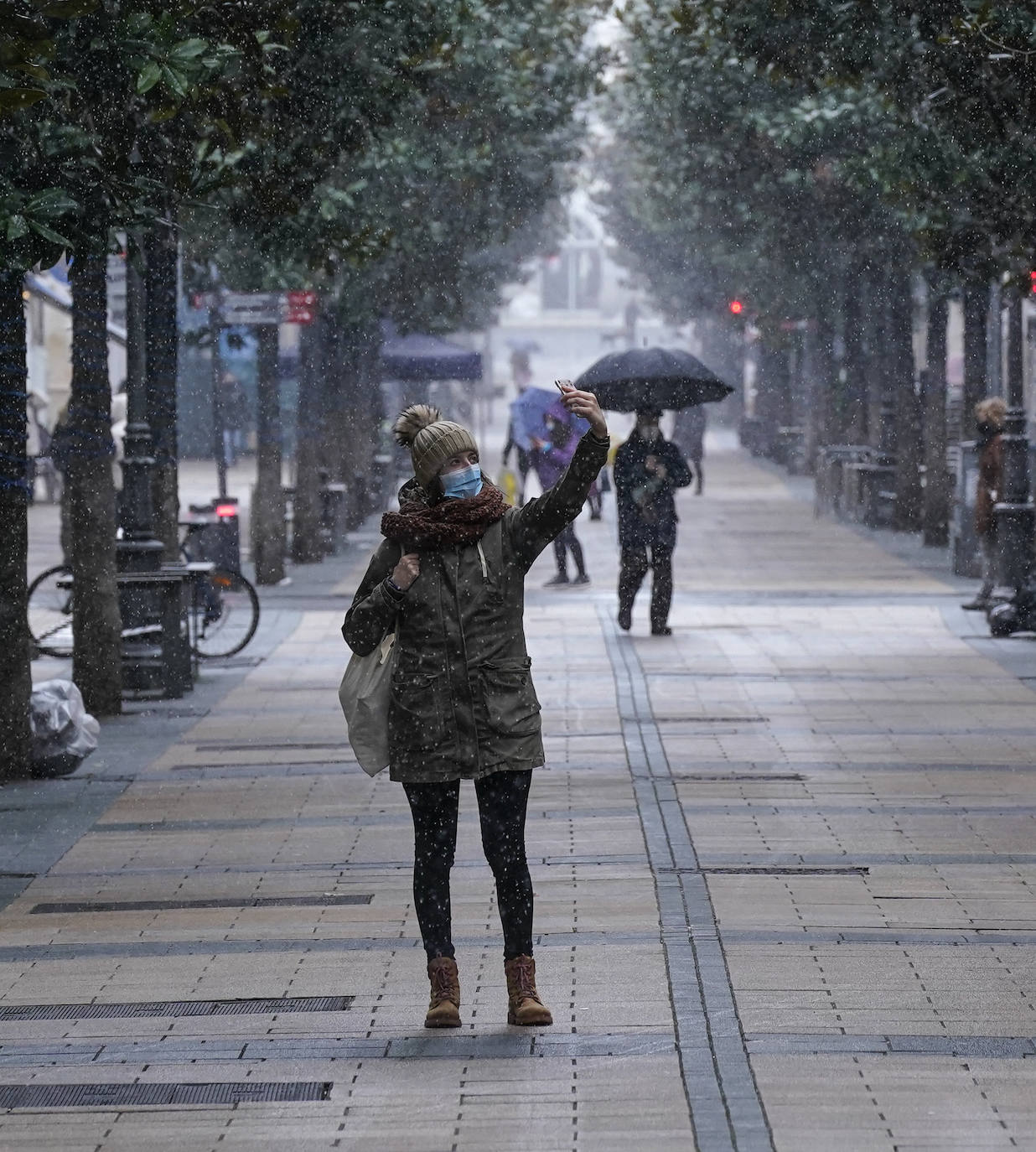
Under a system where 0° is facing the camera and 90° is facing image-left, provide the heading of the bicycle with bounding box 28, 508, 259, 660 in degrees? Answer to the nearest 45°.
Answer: approximately 270°

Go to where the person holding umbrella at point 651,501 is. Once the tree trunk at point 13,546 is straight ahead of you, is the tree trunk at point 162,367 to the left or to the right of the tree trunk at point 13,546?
right

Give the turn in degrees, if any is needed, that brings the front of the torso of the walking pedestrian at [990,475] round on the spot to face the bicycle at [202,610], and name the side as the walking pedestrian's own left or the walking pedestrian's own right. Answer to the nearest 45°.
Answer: approximately 45° to the walking pedestrian's own left

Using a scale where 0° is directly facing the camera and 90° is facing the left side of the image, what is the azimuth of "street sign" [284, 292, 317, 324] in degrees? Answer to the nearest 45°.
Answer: approximately 0°

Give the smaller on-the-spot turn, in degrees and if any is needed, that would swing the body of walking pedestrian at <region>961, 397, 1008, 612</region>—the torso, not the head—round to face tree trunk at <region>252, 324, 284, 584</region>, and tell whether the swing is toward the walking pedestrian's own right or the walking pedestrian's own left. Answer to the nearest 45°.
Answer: approximately 45° to the walking pedestrian's own right

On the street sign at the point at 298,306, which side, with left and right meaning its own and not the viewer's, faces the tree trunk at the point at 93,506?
front

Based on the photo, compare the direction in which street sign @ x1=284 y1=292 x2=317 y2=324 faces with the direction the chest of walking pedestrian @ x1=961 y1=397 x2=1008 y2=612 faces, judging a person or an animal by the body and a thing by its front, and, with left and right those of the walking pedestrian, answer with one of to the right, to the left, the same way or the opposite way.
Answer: to the left

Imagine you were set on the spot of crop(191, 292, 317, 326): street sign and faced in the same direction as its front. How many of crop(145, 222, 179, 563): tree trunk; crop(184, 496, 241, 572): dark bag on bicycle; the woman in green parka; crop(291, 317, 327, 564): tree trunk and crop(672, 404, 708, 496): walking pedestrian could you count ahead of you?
3

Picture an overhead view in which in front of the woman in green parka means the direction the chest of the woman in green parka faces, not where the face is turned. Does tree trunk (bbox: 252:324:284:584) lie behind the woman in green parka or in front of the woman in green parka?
behind

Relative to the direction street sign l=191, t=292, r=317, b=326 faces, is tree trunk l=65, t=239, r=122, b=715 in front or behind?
in front

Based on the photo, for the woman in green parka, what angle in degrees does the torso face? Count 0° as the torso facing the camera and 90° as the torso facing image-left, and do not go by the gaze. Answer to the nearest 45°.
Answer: approximately 0°

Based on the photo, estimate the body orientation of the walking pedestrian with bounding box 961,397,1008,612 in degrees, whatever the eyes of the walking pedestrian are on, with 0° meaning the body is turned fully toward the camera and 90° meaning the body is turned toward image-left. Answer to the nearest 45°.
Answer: approximately 90°
